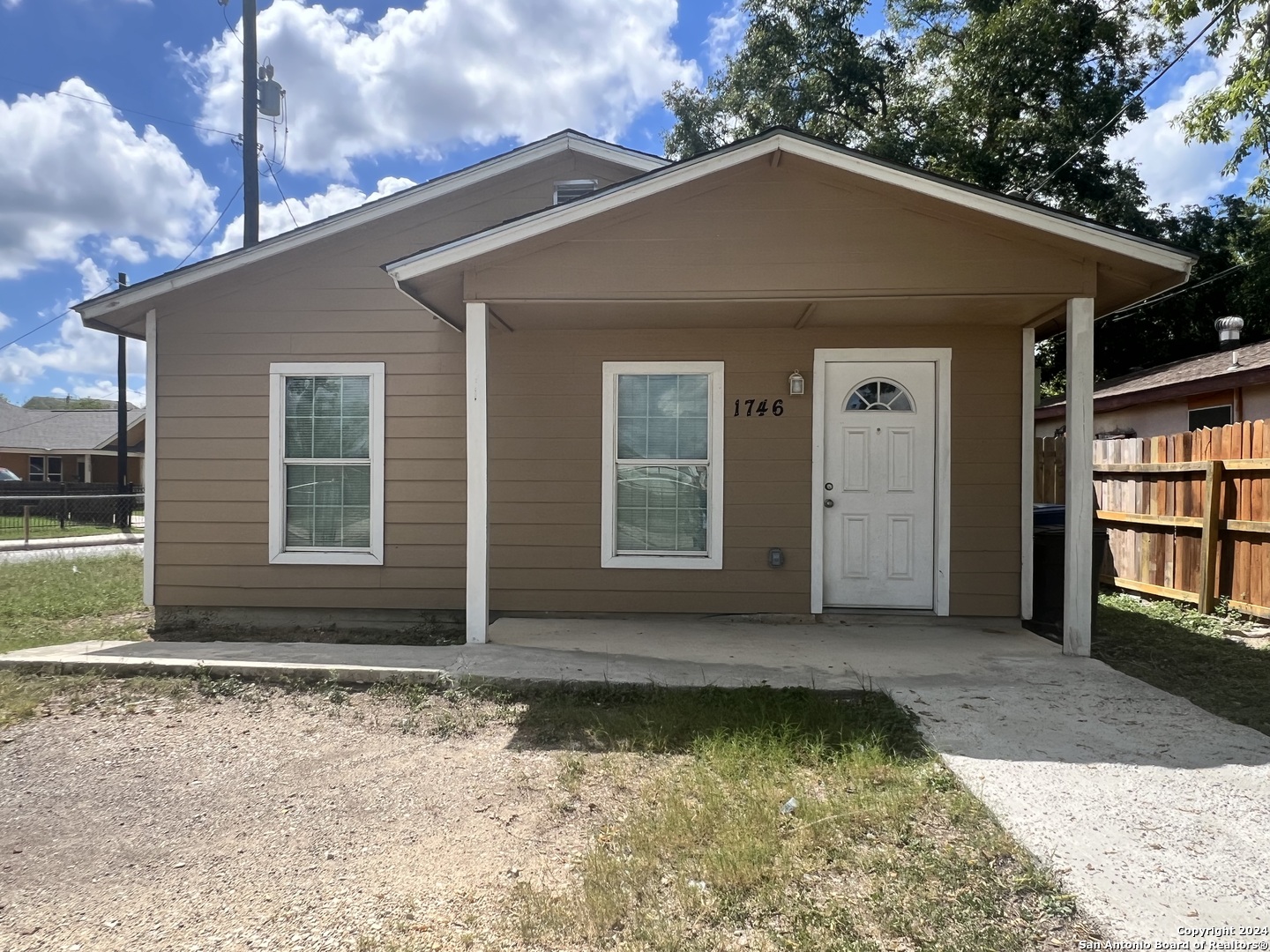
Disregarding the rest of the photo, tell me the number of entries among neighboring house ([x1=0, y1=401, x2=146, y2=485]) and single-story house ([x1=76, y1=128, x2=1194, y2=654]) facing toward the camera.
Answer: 2

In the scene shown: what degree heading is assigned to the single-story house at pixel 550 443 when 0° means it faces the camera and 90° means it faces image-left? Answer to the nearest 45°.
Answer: approximately 0°

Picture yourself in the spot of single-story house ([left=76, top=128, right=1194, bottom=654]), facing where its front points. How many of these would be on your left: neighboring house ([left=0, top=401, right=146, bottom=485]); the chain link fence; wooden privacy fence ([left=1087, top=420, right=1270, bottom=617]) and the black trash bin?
2

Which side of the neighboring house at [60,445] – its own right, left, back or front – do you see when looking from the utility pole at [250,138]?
front

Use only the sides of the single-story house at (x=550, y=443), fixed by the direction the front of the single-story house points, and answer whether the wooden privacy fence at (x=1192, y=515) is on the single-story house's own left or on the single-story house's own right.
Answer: on the single-story house's own left

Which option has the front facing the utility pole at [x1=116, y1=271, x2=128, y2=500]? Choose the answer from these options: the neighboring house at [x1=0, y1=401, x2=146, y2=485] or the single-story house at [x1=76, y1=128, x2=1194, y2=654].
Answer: the neighboring house

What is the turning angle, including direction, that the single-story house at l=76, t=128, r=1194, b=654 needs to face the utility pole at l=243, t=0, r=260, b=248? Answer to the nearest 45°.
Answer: approximately 135° to its right

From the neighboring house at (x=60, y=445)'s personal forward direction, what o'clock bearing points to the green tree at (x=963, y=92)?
The green tree is roughly at 11 o'clock from the neighboring house.

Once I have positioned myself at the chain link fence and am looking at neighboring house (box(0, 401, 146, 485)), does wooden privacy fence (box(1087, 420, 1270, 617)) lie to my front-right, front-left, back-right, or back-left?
back-right

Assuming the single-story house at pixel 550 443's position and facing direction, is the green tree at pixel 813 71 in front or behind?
behind

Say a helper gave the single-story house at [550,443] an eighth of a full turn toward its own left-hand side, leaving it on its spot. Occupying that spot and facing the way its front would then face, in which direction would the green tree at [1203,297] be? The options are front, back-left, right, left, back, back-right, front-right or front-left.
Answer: left

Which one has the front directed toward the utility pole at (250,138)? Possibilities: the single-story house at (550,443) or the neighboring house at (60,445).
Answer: the neighboring house

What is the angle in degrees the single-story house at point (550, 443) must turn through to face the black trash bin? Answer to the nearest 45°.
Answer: approximately 90° to its left

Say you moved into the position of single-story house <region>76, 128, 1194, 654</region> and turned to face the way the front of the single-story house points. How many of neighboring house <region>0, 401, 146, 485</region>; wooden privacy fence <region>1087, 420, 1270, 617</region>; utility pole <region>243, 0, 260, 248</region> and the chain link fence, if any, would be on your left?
1

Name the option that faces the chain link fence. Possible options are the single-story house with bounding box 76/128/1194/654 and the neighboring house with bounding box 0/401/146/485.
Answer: the neighboring house
